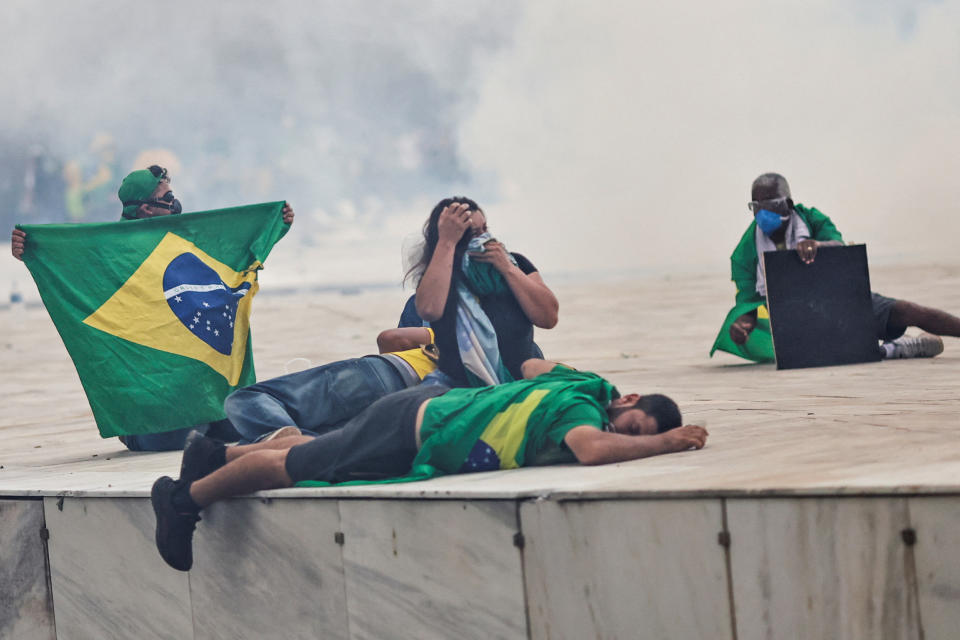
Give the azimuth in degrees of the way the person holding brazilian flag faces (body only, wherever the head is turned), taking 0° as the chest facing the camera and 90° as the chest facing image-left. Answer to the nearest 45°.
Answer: approximately 315°

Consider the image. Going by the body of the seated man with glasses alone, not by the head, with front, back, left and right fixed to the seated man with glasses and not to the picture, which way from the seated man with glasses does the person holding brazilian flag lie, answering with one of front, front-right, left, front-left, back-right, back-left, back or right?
front-right

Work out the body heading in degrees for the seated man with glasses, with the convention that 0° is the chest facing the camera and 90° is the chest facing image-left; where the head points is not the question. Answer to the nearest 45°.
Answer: approximately 0°

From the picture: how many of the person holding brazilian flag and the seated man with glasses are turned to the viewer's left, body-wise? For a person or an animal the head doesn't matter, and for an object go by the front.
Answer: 0
